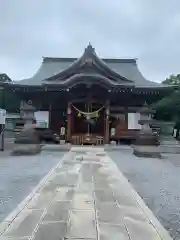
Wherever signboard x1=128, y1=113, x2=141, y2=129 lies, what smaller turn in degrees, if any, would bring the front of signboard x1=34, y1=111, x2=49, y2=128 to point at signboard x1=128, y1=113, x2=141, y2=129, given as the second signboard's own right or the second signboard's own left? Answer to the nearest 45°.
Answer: approximately 90° to the second signboard's own left

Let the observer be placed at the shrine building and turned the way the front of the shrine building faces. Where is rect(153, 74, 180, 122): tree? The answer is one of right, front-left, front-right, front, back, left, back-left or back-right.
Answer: back-left

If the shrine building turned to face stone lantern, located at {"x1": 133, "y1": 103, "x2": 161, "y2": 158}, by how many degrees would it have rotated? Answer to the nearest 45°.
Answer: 0° — it already faces it

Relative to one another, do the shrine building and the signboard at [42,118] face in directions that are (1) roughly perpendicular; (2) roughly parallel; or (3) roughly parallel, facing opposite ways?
roughly parallel

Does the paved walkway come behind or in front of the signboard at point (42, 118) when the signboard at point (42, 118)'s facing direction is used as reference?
in front

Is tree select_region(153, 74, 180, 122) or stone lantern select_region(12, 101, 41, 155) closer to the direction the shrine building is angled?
the stone lantern

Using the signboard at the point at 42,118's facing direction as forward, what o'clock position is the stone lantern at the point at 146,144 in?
The stone lantern is roughly at 11 o'clock from the signboard.

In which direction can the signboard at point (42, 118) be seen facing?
toward the camera

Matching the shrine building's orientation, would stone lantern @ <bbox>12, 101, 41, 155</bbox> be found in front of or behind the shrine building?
in front

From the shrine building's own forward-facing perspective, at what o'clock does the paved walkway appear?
The paved walkway is roughly at 12 o'clock from the shrine building.

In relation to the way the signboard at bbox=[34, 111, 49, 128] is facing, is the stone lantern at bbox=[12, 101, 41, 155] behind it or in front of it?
in front

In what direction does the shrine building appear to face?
toward the camera

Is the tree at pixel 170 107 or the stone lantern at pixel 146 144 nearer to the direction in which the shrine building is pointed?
the stone lantern
